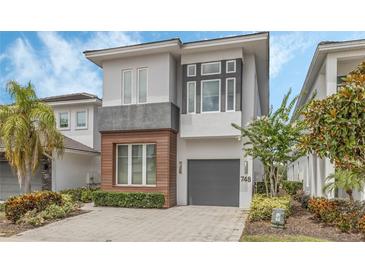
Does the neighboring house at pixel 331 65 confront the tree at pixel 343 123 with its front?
yes

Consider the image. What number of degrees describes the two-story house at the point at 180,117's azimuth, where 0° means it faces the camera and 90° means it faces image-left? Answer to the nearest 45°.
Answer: approximately 0°

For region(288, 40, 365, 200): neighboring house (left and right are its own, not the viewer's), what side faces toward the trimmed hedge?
right

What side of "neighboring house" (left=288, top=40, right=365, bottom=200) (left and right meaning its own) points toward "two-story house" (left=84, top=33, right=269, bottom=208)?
right

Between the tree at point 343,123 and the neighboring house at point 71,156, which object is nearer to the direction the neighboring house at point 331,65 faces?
the tree

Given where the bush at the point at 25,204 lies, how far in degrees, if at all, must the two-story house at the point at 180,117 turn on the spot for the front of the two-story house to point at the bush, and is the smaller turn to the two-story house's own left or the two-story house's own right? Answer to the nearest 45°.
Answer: approximately 45° to the two-story house's own right

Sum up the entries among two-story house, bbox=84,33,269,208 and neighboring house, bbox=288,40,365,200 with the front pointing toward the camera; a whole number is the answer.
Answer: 2
